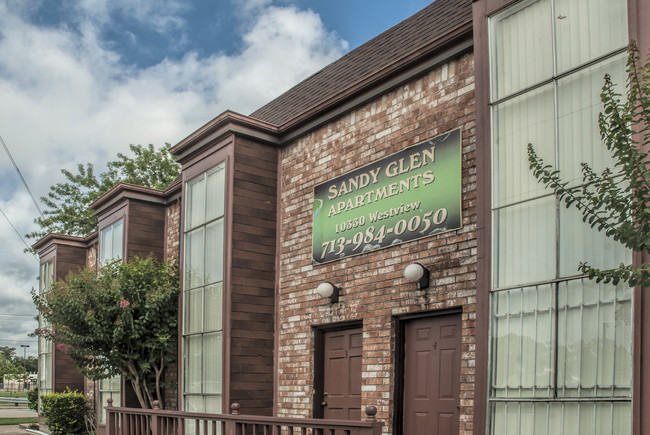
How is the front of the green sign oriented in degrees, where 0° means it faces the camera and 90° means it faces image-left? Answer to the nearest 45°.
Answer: approximately 45°

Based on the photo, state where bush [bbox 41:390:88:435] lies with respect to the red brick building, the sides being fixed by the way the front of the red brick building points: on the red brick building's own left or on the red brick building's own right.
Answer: on the red brick building's own right

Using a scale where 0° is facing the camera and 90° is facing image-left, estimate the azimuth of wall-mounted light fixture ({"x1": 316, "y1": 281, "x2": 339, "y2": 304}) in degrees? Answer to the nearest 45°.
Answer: approximately 45°

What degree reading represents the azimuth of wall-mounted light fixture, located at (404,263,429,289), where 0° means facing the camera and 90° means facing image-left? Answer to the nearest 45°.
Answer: approximately 45°

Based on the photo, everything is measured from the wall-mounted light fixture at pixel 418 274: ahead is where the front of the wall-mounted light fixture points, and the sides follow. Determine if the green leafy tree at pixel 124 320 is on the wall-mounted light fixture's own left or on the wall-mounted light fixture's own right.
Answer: on the wall-mounted light fixture's own right

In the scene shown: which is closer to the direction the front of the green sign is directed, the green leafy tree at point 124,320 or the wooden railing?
the wooden railing

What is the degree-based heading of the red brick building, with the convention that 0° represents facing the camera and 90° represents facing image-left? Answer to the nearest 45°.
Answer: approximately 45°
